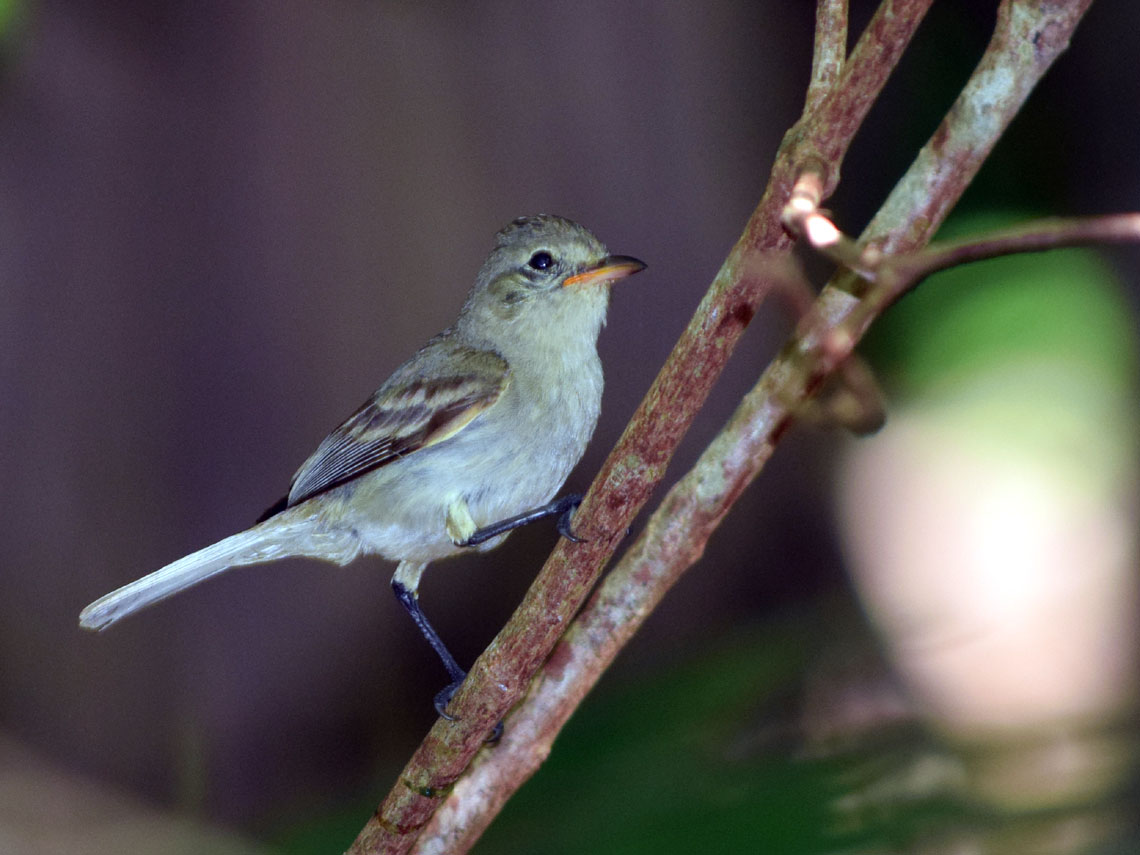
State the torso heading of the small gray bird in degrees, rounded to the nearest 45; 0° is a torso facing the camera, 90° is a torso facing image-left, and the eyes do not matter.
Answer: approximately 270°

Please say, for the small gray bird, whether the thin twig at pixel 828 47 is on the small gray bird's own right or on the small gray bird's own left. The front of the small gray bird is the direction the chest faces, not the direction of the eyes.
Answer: on the small gray bird's own left
